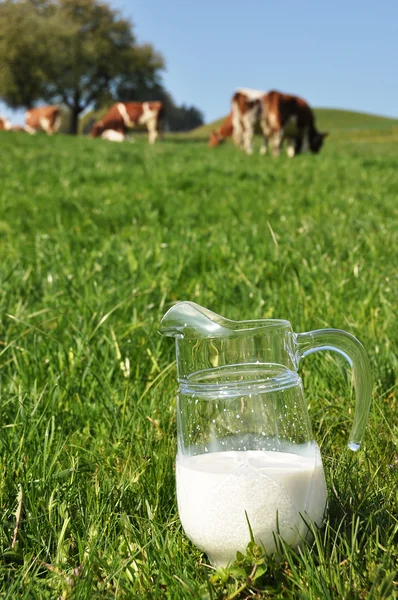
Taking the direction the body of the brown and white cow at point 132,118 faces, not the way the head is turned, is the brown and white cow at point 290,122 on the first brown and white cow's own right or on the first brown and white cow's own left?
on the first brown and white cow's own left

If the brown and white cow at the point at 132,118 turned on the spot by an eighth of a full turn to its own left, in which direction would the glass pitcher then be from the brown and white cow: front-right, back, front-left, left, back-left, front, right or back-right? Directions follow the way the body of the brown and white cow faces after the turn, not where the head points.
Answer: front-left

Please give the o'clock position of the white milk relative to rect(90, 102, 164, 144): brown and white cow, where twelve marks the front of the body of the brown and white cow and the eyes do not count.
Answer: The white milk is roughly at 9 o'clock from the brown and white cow.

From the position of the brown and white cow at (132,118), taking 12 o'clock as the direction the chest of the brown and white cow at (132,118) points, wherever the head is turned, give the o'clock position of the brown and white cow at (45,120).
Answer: the brown and white cow at (45,120) is roughly at 1 o'clock from the brown and white cow at (132,118).

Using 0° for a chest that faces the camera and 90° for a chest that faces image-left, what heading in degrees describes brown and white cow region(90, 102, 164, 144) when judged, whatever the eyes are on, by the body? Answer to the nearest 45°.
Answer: approximately 90°

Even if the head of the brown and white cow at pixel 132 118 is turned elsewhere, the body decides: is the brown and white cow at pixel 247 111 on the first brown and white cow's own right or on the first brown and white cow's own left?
on the first brown and white cow's own left
